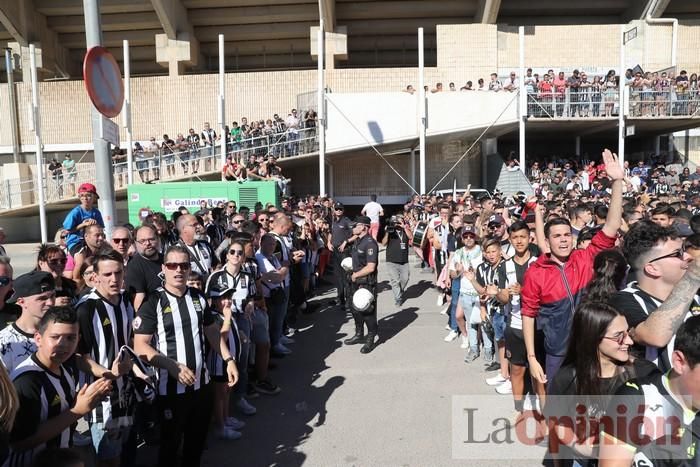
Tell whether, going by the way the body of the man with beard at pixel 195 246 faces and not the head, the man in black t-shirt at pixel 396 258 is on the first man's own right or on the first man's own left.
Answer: on the first man's own left

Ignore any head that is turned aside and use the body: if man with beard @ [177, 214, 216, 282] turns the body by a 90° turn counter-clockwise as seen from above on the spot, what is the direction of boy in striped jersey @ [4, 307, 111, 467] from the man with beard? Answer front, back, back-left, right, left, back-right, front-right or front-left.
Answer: back-right

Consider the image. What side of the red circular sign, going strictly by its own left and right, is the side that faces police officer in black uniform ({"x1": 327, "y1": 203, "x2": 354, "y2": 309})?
left

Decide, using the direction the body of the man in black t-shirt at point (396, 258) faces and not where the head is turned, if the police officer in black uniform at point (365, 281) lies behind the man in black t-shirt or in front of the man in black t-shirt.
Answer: in front

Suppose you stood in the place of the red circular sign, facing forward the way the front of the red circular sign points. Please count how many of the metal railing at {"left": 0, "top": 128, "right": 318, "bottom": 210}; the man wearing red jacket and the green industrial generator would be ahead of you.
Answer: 1

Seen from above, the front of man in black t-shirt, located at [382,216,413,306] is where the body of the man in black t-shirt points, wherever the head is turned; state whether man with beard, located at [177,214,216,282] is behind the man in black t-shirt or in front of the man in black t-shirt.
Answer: in front
